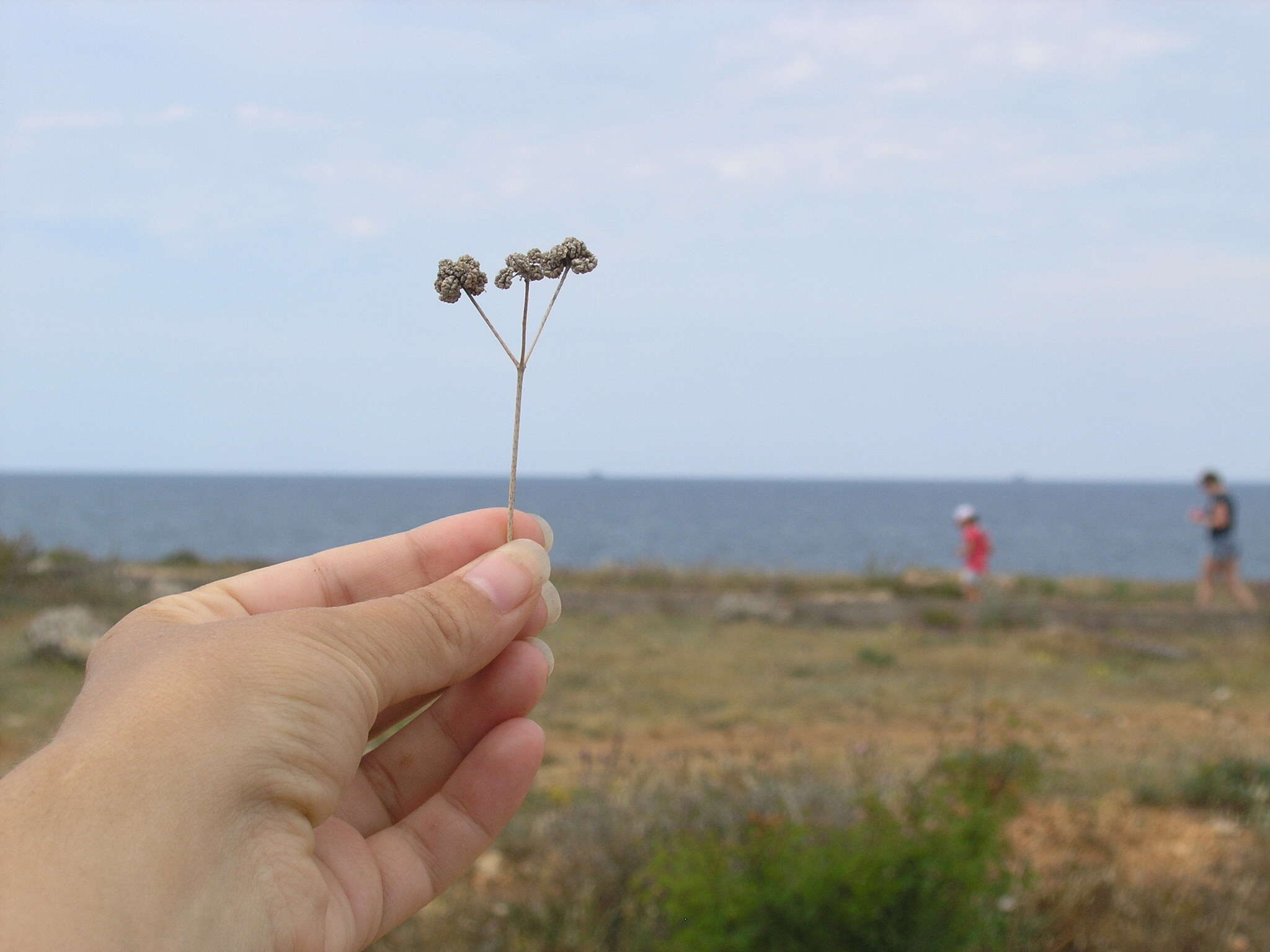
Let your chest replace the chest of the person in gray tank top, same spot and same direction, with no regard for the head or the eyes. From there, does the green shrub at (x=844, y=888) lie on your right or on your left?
on your left

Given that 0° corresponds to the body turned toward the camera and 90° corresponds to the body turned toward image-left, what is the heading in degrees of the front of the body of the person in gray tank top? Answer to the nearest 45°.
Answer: approximately 90°

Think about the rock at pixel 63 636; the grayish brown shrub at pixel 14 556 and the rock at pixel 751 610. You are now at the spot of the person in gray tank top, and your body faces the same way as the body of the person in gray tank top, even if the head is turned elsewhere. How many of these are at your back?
0

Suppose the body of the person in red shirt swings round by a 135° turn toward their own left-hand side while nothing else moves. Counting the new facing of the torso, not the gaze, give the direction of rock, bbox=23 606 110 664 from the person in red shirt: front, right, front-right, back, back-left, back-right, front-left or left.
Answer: right

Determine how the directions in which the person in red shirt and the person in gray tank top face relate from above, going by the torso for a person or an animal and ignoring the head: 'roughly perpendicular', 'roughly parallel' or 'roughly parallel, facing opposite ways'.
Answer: roughly parallel

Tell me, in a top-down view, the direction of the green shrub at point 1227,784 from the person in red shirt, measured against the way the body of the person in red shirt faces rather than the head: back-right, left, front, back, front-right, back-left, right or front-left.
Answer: left

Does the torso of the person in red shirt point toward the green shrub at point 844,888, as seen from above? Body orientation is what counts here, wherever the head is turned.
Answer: no

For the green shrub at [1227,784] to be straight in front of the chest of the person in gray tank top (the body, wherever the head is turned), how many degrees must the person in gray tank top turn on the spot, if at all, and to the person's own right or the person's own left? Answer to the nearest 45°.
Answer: approximately 90° to the person's own left

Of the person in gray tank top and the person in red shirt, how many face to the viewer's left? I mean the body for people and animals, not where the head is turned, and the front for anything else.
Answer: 2

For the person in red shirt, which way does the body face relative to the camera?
to the viewer's left

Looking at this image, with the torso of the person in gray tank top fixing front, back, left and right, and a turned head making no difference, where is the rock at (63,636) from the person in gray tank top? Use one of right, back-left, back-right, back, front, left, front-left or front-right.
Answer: front-left

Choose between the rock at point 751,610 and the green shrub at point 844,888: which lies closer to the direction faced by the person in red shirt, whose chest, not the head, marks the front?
the rock
